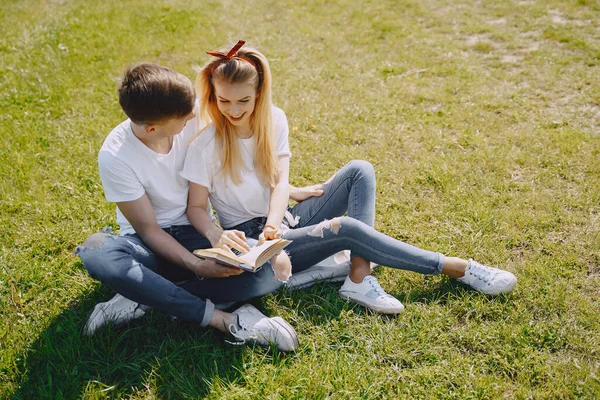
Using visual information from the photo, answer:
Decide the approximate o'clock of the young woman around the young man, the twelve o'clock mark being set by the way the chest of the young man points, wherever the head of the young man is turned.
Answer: The young woman is roughly at 10 o'clock from the young man.

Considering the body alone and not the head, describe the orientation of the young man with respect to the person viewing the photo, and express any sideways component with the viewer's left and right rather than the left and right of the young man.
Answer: facing the viewer and to the right of the viewer

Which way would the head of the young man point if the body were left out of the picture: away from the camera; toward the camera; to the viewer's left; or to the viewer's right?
to the viewer's right
